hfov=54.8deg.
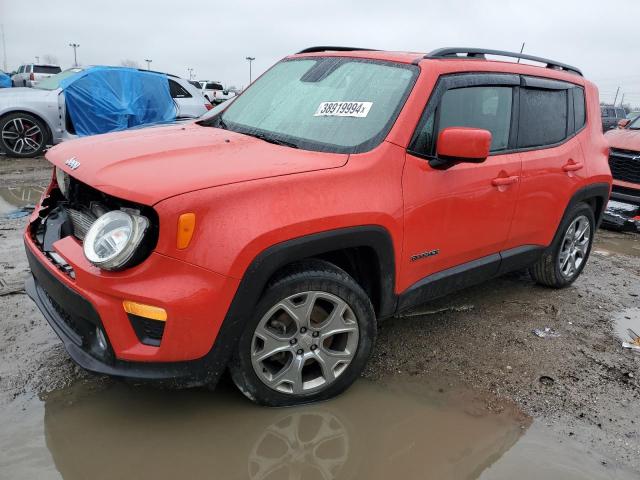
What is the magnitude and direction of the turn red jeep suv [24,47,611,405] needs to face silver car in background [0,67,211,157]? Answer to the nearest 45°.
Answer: approximately 90° to its right

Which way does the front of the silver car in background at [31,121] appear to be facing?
to the viewer's left

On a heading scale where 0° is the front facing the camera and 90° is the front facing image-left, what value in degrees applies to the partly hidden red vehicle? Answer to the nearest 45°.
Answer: approximately 45°

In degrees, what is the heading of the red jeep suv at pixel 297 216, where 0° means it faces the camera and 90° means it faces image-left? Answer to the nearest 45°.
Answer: approximately 45°

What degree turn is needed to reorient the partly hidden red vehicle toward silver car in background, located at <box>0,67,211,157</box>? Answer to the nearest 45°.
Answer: approximately 45° to its right

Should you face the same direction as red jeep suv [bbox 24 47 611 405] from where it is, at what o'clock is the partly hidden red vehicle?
The partly hidden red vehicle is roughly at 6 o'clock from the red jeep suv.
